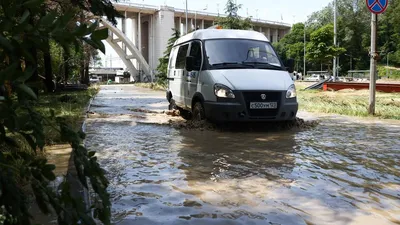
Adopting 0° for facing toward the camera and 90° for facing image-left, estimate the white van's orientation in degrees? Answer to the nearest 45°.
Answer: approximately 315°

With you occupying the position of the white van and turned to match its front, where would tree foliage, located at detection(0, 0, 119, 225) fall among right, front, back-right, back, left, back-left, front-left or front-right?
front-right

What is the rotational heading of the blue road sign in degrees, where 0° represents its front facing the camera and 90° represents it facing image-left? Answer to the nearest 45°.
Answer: approximately 0°

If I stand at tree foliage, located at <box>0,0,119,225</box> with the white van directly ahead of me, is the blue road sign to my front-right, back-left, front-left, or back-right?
front-right

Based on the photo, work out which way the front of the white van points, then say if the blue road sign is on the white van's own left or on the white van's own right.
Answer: on the white van's own left

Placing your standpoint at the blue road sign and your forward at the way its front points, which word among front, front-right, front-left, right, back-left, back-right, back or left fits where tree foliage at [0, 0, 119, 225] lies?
front

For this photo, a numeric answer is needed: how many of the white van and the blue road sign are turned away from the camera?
0
